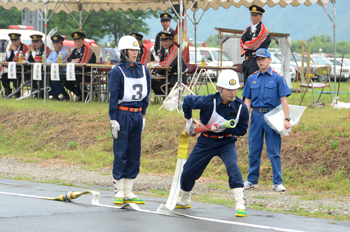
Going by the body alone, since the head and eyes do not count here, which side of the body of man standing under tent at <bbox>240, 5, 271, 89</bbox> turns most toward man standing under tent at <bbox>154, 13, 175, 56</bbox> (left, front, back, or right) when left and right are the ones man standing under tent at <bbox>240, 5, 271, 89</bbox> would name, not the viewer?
right

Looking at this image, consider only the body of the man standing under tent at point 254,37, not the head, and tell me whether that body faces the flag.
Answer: no

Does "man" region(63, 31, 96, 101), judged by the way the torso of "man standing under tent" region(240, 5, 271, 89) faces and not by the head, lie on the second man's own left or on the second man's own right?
on the second man's own right

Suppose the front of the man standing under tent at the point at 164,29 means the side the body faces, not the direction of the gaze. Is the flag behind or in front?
in front

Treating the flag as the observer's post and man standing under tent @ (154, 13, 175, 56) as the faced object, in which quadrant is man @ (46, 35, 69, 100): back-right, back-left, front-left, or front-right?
front-left

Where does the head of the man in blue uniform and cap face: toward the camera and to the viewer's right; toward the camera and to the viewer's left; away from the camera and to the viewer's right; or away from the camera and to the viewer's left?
toward the camera and to the viewer's left

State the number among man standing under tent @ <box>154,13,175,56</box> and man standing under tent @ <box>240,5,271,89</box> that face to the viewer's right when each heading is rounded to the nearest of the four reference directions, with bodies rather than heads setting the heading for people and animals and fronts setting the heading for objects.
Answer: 0

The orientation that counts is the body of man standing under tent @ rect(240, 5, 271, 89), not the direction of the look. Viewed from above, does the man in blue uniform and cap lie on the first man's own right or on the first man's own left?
on the first man's own left

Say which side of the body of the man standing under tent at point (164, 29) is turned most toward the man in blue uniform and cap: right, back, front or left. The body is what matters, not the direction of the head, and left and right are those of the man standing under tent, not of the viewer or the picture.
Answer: front

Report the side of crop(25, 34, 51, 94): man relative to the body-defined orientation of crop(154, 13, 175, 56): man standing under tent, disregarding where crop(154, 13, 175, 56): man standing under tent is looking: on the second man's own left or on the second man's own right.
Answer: on the second man's own right

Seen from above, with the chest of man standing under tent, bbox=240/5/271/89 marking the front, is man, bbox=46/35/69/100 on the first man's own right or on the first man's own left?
on the first man's own right

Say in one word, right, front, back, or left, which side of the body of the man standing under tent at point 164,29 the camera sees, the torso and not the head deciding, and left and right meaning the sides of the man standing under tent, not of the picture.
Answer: front

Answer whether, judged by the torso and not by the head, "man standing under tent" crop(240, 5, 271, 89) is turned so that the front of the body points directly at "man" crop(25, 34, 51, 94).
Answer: no

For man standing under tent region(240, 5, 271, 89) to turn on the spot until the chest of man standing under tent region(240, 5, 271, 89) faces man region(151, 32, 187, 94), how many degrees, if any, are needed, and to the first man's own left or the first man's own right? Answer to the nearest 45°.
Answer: approximately 90° to the first man's own right

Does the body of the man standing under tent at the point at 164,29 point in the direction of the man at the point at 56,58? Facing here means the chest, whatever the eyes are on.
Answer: no

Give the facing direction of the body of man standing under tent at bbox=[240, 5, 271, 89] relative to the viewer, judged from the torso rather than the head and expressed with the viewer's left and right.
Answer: facing the viewer and to the left of the viewer

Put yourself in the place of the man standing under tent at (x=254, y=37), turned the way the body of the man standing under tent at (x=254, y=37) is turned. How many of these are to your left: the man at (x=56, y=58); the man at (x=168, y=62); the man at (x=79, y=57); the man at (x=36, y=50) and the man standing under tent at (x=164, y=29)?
0
